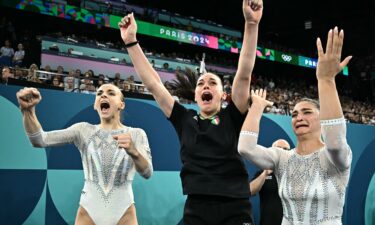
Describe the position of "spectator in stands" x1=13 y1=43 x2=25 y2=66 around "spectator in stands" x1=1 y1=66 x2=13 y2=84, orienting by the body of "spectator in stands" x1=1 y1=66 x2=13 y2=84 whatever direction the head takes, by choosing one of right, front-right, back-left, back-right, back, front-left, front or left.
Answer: back-left

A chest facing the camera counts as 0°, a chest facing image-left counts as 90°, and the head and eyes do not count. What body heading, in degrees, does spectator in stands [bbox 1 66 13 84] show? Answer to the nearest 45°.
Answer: approximately 315°

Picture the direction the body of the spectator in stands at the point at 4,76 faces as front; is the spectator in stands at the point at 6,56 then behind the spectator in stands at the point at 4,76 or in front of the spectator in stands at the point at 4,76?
behind

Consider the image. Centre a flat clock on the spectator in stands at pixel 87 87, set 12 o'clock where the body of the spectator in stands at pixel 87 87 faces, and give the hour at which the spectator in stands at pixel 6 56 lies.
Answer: the spectator in stands at pixel 6 56 is roughly at 5 o'clock from the spectator in stands at pixel 87 87.

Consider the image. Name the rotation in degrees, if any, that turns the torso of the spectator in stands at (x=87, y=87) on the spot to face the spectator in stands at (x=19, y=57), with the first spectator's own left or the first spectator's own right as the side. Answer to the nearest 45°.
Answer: approximately 180°

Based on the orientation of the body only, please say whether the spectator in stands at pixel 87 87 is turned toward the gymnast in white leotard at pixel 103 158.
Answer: yes

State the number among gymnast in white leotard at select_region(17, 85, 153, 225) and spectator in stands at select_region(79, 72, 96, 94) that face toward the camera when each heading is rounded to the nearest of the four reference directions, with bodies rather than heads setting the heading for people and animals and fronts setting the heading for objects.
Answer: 2

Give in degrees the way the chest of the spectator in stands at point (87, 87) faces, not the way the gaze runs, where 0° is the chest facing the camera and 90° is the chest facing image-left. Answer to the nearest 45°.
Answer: approximately 0°

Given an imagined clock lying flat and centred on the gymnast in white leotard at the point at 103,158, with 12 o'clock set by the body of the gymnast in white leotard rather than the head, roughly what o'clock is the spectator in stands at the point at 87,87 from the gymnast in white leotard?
The spectator in stands is roughly at 6 o'clock from the gymnast in white leotard.

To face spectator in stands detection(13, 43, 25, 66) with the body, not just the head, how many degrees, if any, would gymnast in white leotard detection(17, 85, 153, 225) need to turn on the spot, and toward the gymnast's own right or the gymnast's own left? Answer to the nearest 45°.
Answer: approximately 180°
